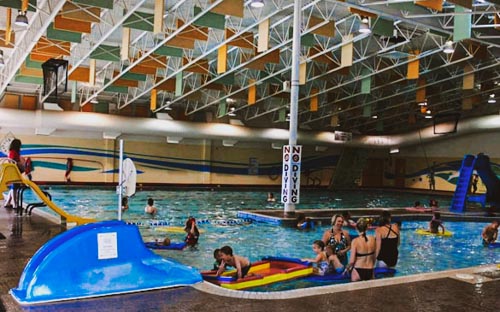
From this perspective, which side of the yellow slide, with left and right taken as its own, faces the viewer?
right

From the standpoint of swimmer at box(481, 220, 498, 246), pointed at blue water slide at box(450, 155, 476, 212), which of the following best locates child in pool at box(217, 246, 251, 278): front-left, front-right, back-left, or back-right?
back-left

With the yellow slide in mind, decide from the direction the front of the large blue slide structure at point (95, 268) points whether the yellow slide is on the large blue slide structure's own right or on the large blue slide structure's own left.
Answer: on the large blue slide structure's own left

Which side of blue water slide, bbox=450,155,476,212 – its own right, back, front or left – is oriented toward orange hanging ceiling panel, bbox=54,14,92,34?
front

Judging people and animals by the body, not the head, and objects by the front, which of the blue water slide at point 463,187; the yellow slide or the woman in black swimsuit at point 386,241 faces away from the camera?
the woman in black swimsuit

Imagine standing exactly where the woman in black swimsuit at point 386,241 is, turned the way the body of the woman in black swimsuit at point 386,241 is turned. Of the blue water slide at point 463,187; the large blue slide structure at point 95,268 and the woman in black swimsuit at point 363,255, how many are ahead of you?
1

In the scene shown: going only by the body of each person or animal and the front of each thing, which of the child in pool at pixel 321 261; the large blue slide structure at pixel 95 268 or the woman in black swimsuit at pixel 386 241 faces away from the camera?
the woman in black swimsuit

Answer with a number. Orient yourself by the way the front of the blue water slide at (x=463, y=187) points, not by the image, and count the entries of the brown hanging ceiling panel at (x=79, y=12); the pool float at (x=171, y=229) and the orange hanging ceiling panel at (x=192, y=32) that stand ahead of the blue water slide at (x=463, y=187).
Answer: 3

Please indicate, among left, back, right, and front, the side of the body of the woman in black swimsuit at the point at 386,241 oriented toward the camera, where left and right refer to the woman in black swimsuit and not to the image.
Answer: back

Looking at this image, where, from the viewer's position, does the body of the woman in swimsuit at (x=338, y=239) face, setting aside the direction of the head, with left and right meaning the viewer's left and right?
facing the viewer
